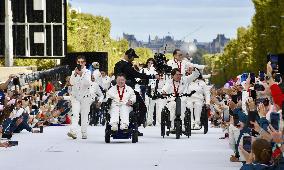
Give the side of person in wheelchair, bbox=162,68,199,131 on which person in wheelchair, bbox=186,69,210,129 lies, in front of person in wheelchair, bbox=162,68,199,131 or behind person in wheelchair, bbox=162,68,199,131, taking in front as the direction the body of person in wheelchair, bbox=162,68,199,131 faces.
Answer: behind

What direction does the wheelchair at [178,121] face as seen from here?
toward the camera

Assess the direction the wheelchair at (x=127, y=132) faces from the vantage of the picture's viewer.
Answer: facing the viewer

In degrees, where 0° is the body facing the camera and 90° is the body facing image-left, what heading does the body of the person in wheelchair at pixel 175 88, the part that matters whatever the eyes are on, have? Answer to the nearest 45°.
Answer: approximately 0°

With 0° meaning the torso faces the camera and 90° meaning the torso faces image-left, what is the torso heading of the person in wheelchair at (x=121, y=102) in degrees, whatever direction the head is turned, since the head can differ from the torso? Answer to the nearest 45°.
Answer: approximately 0°
